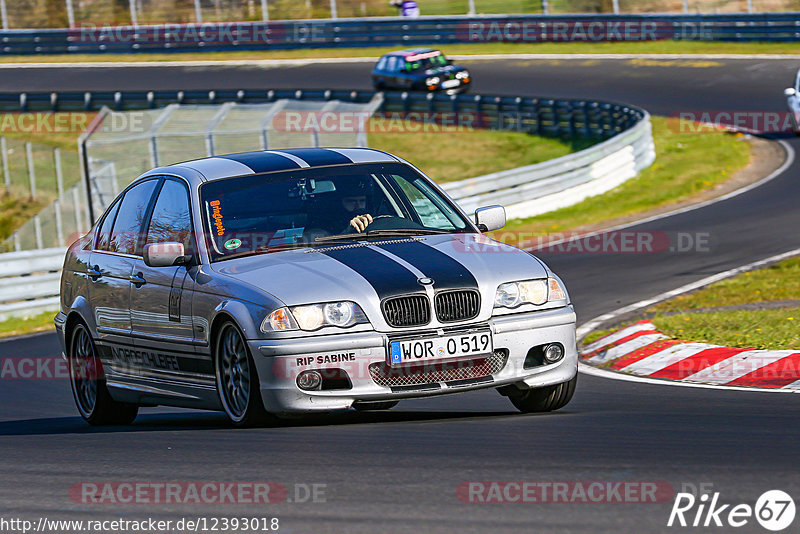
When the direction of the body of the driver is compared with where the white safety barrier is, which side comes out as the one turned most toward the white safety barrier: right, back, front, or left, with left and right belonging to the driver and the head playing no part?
back

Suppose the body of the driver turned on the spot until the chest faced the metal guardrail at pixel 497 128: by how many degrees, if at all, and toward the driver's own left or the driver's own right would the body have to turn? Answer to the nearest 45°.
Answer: approximately 135° to the driver's own left

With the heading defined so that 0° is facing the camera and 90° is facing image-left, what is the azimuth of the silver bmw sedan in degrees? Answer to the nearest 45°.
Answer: approximately 315°

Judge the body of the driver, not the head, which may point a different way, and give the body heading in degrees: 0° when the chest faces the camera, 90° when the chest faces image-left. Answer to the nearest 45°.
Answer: approximately 315°

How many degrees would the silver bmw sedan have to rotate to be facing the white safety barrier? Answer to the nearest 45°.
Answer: approximately 135° to its left
